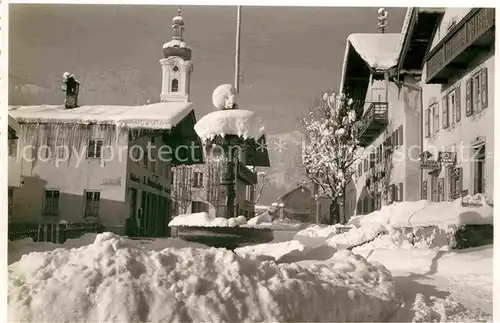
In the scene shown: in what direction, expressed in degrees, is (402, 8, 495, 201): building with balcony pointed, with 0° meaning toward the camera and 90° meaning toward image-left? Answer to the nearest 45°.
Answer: approximately 45°

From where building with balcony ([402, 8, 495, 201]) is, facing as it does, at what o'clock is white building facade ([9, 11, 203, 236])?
The white building facade is roughly at 1 o'clock from the building with balcony.

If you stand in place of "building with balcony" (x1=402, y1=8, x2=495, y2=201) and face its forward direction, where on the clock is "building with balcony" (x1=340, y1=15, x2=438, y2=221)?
"building with balcony" (x1=340, y1=15, x2=438, y2=221) is roughly at 2 o'clock from "building with balcony" (x1=402, y1=8, x2=495, y2=201).

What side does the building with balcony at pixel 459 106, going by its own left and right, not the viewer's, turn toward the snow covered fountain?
front

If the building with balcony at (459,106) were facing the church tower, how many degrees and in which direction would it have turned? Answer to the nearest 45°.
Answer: approximately 45° to its right
